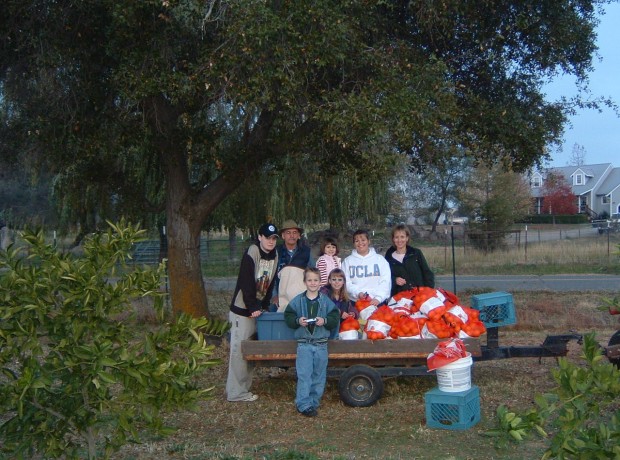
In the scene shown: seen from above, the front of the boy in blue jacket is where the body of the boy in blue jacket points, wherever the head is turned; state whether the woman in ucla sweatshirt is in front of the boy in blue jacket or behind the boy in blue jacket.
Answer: behind

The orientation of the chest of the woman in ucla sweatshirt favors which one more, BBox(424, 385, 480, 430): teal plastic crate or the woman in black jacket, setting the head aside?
the teal plastic crate

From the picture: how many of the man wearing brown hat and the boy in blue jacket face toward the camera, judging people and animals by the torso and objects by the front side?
2

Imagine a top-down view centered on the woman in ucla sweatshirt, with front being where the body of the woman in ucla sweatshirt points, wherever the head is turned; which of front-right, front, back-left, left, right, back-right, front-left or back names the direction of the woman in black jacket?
back-left

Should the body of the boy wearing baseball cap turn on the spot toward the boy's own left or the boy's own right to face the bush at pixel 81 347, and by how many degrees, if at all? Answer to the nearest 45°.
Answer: approximately 45° to the boy's own right

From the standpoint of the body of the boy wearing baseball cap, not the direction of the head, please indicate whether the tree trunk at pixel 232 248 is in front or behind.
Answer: behind

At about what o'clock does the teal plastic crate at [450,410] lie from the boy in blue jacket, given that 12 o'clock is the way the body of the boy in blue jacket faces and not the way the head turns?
The teal plastic crate is roughly at 10 o'clock from the boy in blue jacket.
